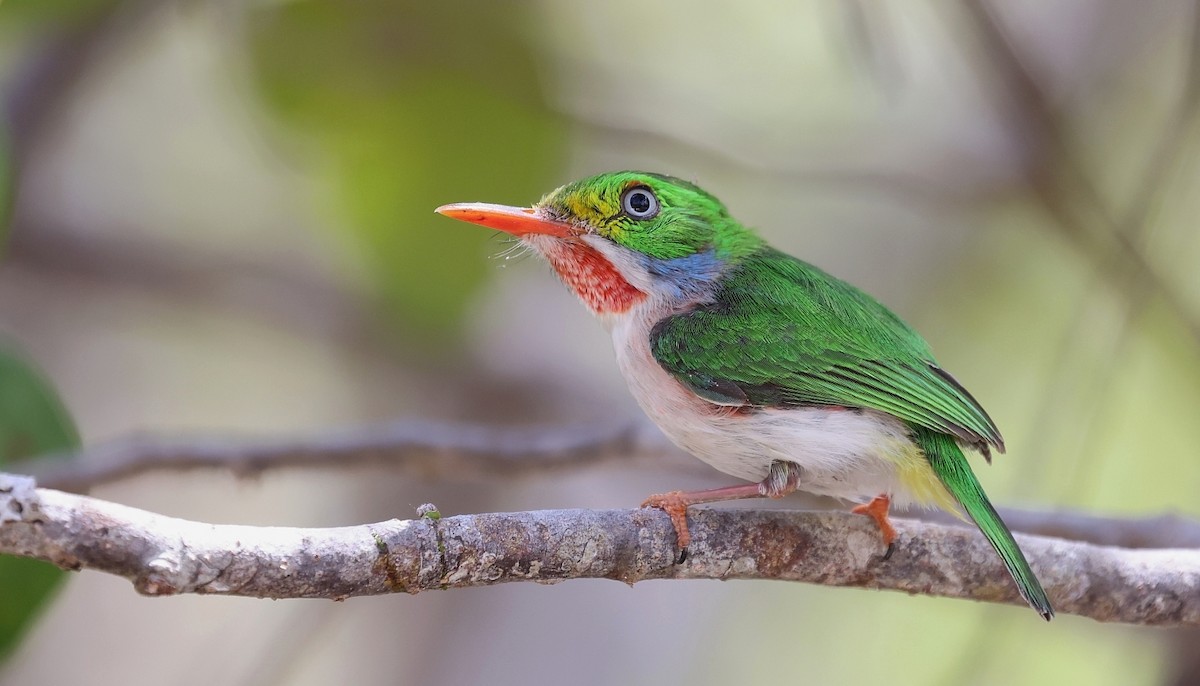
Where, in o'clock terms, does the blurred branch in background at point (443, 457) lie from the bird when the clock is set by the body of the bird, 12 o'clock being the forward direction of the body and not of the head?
The blurred branch in background is roughly at 1 o'clock from the bird.

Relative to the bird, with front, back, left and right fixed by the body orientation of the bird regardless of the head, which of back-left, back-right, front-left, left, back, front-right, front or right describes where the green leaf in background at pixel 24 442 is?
front

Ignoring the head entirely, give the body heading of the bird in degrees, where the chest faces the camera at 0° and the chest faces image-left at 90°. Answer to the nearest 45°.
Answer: approximately 90°

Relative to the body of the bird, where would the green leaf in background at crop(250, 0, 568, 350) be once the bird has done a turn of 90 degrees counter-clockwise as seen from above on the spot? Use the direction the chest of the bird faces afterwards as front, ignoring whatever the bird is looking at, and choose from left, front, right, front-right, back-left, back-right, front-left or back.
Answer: back-right
